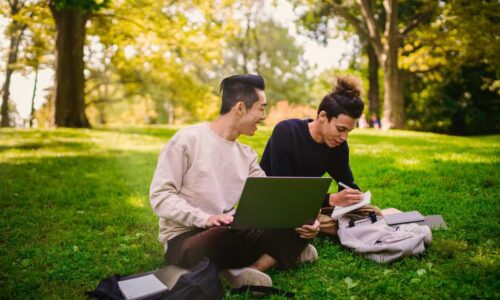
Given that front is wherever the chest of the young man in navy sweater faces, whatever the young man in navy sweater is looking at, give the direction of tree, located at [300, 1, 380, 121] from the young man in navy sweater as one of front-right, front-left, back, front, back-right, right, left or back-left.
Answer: back-left

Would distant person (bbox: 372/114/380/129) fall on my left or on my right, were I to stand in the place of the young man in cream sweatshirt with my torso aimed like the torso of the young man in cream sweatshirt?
on my left

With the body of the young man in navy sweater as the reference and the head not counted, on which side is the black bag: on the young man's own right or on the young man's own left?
on the young man's own right

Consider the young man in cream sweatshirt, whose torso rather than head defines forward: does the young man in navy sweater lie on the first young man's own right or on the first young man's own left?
on the first young man's own left

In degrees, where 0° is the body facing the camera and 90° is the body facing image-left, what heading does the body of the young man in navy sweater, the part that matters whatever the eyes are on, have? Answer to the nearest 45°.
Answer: approximately 315°

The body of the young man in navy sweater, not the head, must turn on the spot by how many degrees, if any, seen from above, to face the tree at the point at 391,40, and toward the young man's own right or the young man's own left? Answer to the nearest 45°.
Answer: approximately 135° to the young man's own left

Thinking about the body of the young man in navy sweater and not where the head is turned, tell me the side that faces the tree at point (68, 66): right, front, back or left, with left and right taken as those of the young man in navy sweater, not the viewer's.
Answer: back

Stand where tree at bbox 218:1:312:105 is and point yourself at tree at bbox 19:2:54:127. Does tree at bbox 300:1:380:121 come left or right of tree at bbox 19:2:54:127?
left

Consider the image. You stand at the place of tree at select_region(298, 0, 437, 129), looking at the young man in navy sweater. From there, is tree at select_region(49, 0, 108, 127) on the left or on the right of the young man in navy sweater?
right

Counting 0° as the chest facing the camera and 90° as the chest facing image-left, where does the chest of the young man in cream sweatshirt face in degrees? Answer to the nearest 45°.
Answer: approximately 315°

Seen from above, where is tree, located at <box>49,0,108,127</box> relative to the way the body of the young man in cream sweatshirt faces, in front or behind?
behind
